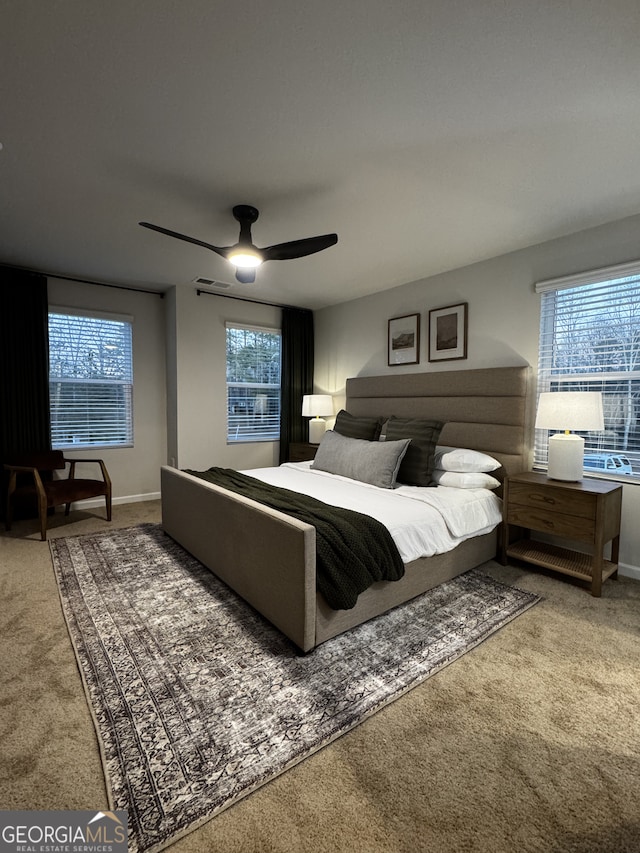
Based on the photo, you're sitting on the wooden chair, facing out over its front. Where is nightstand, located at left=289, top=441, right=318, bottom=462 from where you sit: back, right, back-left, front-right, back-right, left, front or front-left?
front-left

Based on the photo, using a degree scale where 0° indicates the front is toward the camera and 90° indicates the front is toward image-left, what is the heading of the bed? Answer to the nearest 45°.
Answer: approximately 45°

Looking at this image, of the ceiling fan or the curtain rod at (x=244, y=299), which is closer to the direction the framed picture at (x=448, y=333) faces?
the ceiling fan

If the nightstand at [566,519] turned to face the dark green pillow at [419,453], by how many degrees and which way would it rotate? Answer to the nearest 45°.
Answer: approximately 45° to its right

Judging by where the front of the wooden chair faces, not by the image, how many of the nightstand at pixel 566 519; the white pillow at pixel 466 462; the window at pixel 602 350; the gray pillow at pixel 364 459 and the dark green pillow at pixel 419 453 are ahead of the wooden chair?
5

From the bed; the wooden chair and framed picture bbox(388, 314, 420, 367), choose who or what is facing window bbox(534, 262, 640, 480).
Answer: the wooden chair

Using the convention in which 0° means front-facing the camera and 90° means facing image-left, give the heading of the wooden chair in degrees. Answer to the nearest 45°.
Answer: approximately 315°
